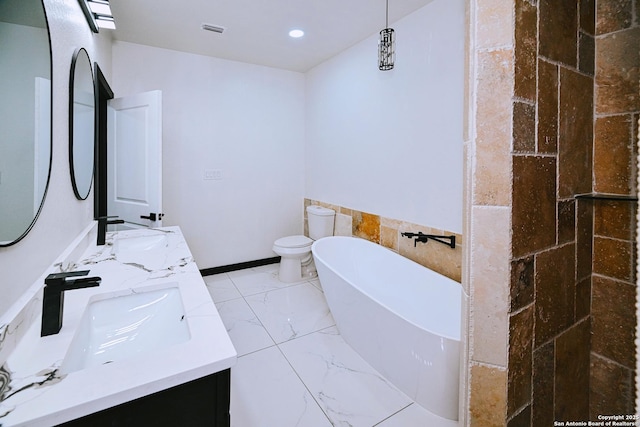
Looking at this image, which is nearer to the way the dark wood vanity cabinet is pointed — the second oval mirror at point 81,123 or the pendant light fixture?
the pendant light fixture

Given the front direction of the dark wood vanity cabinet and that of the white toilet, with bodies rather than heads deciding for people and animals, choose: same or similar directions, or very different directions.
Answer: very different directions

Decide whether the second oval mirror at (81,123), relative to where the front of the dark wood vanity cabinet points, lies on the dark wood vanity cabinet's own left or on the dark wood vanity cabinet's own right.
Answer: on the dark wood vanity cabinet's own left

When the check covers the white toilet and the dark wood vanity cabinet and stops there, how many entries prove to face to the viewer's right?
1

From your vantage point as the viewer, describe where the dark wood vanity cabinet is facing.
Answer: facing to the right of the viewer

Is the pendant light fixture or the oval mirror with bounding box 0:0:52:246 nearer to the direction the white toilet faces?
the oval mirror

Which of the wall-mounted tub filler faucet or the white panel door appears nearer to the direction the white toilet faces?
the white panel door

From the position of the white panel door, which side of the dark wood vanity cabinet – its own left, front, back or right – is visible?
left

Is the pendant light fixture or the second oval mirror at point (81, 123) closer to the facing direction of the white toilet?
the second oval mirror

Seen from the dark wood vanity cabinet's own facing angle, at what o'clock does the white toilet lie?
The white toilet is roughly at 10 o'clock from the dark wood vanity cabinet.
